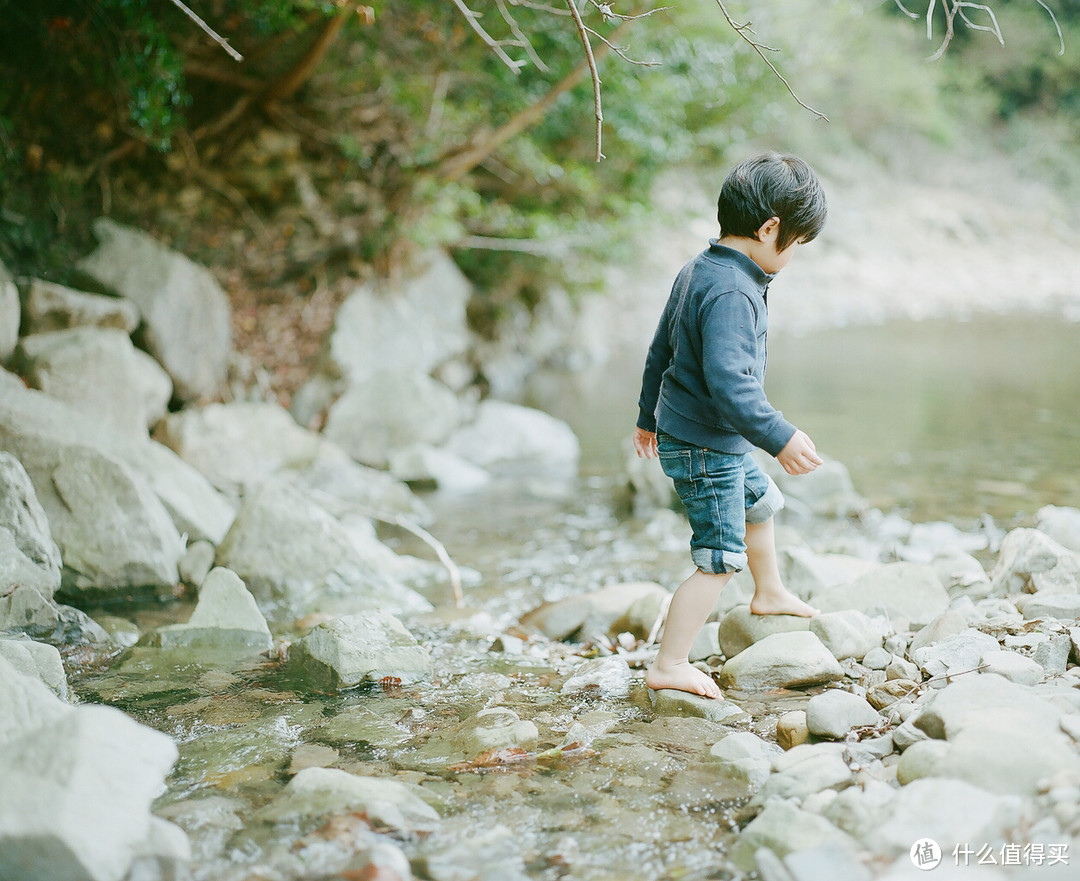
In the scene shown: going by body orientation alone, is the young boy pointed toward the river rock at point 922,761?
no

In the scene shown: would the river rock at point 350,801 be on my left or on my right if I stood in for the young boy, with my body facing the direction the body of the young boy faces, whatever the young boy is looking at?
on my right

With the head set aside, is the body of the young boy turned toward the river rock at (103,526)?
no

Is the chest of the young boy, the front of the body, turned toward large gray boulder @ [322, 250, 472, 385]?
no

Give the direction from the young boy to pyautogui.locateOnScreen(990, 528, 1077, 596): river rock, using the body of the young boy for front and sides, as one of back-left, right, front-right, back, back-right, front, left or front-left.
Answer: front-left

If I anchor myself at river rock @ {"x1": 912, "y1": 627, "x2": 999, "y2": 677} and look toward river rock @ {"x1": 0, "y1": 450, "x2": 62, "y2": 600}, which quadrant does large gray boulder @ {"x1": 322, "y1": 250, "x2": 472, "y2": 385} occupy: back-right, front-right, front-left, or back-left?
front-right

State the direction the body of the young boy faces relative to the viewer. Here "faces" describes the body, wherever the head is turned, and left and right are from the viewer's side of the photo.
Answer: facing to the right of the viewer

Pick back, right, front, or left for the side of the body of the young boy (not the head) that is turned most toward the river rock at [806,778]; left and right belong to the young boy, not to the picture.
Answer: right

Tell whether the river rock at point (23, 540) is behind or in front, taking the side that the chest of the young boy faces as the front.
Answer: behind

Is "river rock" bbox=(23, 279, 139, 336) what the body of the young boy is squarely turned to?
no
